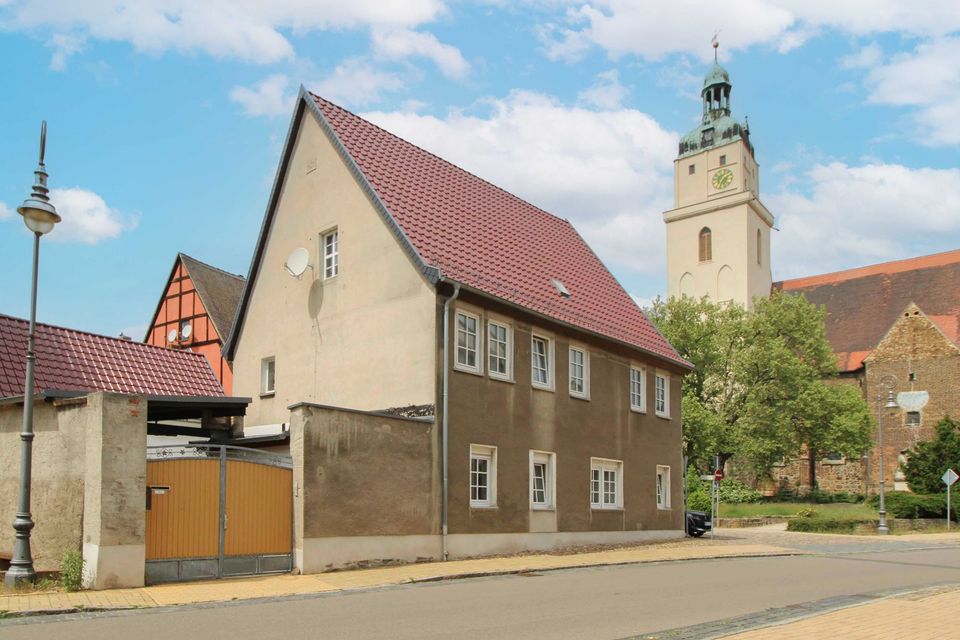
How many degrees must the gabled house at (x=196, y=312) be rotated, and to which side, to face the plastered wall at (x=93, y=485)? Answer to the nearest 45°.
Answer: approximately 45° to its left

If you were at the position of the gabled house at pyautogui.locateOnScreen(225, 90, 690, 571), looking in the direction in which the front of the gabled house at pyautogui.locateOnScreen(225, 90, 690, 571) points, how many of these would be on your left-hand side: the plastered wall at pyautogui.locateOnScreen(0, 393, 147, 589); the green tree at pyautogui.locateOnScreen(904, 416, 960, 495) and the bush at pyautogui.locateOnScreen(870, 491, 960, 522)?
2

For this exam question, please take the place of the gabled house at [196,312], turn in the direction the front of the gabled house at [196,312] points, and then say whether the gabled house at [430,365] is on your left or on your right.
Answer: on your left

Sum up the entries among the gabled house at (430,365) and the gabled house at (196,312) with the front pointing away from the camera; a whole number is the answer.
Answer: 0

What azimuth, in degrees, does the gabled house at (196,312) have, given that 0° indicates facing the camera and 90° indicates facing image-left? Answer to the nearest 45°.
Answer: approximately 45°

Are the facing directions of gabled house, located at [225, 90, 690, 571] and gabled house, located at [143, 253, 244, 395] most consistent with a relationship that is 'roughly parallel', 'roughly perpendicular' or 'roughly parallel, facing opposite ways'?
roughly perpendicular

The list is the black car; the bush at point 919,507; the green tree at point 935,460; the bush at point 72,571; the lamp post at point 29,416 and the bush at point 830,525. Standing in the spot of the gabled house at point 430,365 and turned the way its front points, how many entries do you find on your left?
4

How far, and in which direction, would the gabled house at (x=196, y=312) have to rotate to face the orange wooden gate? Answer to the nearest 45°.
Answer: approximately 45° to its left

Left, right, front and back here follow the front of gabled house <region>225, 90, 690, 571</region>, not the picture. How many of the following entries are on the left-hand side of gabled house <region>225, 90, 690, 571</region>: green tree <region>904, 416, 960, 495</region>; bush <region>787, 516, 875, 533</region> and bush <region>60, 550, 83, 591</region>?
2

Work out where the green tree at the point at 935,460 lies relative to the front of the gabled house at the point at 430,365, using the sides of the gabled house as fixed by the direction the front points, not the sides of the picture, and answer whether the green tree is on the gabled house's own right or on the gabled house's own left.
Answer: on the gabled house's own left

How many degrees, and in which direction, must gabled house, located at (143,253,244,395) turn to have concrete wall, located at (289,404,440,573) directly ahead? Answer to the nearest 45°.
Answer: approximately 45° to its left

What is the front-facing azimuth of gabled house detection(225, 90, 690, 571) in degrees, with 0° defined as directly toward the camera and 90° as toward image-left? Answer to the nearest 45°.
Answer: approximately 315°

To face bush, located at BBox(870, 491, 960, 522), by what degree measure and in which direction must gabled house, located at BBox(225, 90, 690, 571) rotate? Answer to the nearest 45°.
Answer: approximately 90° to its left
